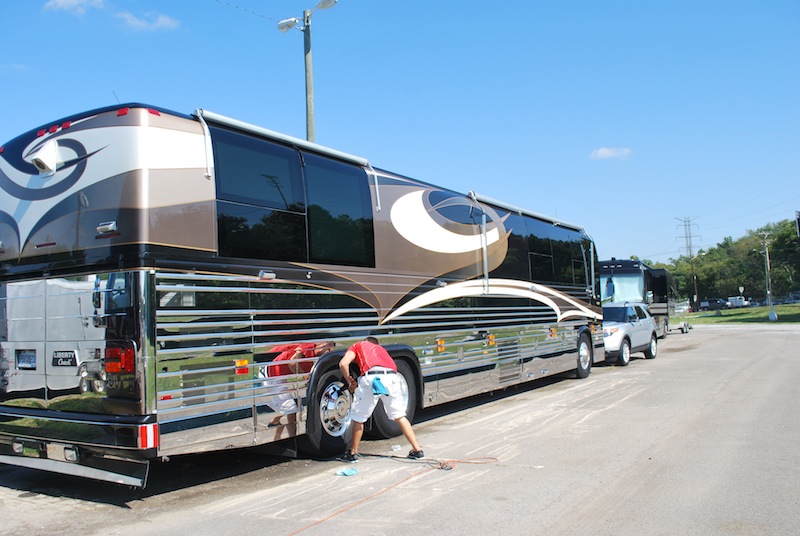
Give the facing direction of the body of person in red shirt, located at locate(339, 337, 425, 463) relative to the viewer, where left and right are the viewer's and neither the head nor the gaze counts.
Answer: facing away from the viewer and to the left of the viewer

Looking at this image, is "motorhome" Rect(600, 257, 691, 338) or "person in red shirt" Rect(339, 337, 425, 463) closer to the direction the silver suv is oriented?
the person in red shirt

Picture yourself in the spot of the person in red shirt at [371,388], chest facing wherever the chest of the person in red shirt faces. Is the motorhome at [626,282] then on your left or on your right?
on your right

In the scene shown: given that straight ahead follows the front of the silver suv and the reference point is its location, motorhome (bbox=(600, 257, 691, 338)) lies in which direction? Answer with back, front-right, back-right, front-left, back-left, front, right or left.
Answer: back-right

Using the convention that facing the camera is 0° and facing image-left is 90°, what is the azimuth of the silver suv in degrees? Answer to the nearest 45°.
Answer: approximately 45°

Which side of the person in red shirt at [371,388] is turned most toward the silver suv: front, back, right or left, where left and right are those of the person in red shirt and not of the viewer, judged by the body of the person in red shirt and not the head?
right

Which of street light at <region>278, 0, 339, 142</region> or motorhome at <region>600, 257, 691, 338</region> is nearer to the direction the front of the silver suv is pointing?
the street light

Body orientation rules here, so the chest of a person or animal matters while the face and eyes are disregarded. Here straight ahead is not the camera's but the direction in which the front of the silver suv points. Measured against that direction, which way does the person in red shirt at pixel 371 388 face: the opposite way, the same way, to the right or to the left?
to the right

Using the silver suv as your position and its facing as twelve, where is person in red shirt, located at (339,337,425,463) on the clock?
The person in red shirt is roughly at 11 o'clock from the silver suv.
